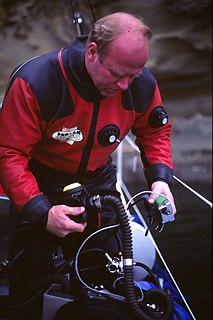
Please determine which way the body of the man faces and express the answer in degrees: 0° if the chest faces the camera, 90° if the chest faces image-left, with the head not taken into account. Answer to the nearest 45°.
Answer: approximately 315°
